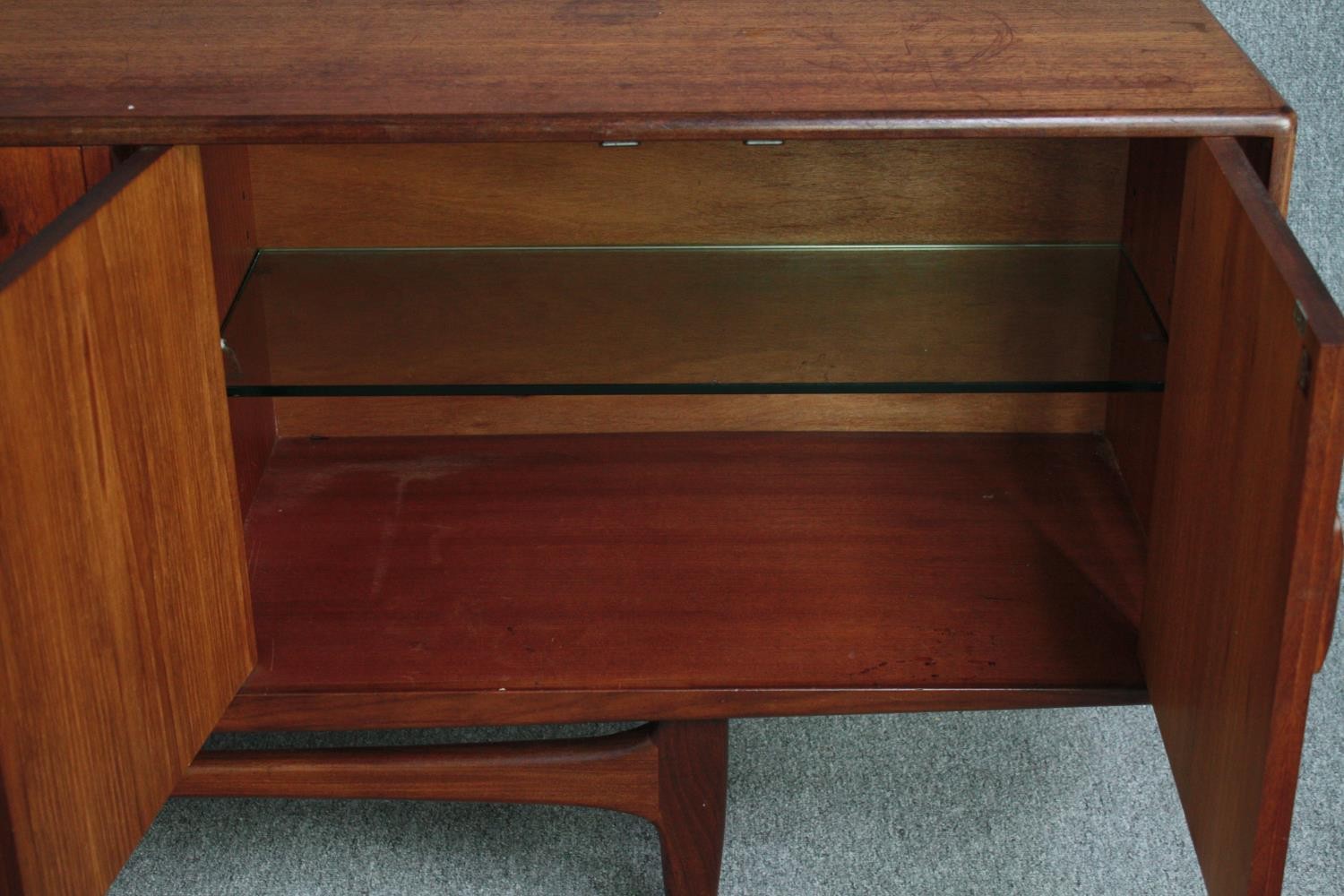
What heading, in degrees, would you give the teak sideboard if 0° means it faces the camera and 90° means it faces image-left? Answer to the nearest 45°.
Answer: approximately 0°
